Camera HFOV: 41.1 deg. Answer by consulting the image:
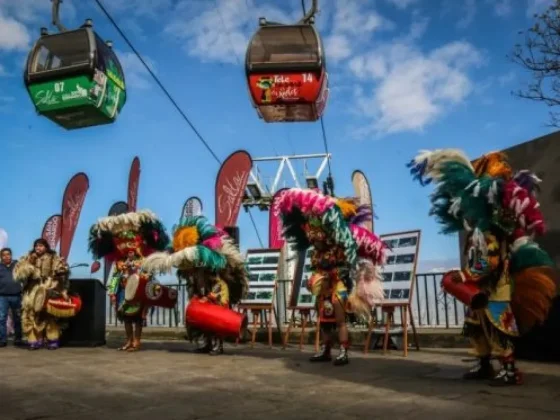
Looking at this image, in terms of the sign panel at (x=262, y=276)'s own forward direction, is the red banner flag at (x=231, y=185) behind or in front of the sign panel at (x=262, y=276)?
behind

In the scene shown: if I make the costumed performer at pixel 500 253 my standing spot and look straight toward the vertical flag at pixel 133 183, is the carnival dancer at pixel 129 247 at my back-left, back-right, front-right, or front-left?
front-left

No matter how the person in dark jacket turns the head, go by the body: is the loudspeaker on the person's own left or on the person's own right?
on the person's own left

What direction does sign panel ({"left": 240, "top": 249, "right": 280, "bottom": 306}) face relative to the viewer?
toward the camera

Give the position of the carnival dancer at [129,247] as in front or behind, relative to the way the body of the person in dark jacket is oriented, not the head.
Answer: in front

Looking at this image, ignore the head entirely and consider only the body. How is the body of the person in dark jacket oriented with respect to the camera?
toward the camera

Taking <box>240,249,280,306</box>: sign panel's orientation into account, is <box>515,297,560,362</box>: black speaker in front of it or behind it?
in front

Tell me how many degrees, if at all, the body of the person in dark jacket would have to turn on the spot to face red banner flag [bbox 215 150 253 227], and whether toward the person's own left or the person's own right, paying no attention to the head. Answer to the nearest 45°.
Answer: approximately 135° to the person's own left

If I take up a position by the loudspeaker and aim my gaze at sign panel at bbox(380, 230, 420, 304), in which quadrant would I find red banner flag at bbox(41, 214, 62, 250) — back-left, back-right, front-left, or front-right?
back-left

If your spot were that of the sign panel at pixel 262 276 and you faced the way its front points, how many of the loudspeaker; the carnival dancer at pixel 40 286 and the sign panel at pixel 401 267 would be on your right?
2

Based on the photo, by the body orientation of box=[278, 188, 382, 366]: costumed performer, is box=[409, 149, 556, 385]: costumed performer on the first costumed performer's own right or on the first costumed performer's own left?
on the first costumed performer's own left

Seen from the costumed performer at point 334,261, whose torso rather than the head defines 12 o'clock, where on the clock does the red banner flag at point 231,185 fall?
The red banner flag is roughly at 4 o'clock from the costumed performer.

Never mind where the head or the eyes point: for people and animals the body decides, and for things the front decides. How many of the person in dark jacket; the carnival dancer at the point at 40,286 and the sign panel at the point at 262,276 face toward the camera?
3

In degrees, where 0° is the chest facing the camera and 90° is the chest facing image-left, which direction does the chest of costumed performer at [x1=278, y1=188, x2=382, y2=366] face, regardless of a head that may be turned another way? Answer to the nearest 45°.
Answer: approximately 45°

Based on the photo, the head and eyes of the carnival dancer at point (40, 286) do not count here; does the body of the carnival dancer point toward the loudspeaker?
no

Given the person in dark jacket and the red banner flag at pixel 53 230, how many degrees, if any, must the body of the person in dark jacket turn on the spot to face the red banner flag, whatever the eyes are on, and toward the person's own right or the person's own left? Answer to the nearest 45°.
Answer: approximately 180°

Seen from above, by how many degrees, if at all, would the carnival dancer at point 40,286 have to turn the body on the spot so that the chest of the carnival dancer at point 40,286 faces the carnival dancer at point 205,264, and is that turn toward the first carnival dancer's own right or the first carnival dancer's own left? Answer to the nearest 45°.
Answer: approximately 45° to the first carnival dancer's own left

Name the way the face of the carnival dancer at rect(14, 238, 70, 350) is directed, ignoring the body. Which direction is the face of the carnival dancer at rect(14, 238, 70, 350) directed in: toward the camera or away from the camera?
toward the camera
